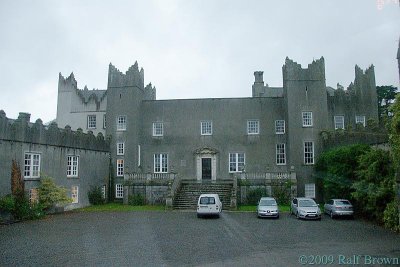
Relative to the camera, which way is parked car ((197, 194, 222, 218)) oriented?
away from the camera

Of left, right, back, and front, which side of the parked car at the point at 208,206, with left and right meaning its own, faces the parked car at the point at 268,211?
right

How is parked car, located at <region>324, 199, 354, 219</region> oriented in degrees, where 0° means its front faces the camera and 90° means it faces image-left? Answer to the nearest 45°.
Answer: approximately 135°

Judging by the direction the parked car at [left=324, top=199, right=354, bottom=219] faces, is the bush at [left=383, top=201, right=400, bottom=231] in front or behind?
behind
